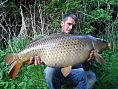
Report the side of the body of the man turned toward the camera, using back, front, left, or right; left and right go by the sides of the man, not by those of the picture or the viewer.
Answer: front

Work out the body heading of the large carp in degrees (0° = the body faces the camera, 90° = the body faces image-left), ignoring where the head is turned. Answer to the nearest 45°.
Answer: approximately 270°
